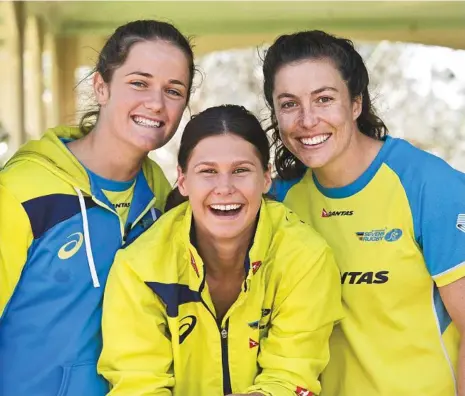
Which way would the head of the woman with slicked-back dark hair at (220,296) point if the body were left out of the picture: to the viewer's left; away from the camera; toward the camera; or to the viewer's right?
toward the camera

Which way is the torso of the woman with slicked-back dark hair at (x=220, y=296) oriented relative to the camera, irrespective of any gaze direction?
toward the camera

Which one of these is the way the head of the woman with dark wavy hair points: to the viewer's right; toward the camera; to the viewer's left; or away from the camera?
toward the camera
